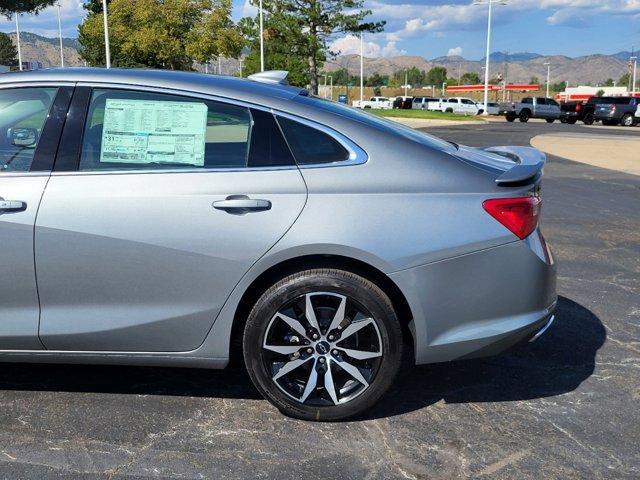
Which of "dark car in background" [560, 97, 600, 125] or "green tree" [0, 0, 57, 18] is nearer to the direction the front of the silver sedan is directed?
the green tree

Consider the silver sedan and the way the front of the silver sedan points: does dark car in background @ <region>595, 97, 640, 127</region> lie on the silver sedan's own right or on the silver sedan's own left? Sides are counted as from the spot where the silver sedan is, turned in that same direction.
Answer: on the silver sedan's own right

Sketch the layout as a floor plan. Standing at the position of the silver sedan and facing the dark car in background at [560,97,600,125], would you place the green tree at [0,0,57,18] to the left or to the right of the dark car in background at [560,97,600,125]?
left

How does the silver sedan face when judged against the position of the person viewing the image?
facing to the left of the viewer

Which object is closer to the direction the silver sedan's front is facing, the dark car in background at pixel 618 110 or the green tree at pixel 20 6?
the green tree

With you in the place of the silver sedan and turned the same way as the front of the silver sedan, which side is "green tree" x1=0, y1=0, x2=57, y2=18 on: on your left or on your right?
on your right
